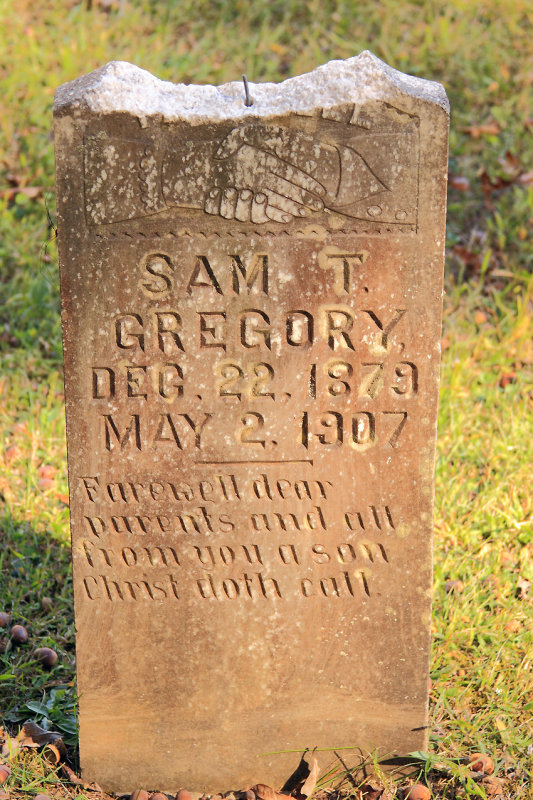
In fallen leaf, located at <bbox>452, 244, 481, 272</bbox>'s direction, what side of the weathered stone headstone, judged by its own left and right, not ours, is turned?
back

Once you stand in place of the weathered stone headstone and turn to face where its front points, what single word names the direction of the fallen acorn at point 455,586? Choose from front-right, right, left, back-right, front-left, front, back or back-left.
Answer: back-left

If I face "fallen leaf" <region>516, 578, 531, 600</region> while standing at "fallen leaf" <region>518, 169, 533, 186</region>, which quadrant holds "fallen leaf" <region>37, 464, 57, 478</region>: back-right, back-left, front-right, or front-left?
front-right

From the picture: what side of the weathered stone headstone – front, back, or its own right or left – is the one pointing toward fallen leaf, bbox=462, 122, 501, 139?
back

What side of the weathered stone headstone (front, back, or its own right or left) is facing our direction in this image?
front

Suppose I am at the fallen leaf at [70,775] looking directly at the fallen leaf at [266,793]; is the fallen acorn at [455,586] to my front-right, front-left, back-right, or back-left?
front-left

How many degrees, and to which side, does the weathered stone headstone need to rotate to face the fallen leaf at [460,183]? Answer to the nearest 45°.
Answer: approximately 180°
